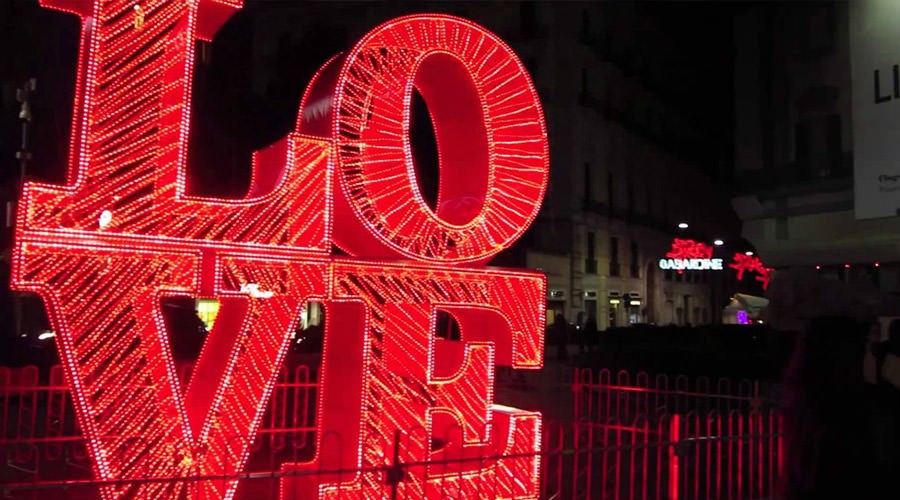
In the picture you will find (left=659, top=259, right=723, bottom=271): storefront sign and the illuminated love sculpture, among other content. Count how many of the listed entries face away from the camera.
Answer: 0

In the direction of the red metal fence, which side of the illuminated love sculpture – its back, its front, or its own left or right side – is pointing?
front

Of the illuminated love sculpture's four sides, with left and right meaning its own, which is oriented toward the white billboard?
left

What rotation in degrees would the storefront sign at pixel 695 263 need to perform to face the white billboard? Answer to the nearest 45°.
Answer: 0° — it already faces it

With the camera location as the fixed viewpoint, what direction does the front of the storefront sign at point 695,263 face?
facing the viewer

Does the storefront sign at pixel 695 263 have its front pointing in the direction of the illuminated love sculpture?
yes

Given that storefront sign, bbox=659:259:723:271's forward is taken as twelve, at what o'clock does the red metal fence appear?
The red metal fence is roughly at 12 o'clock from the storefront sign.

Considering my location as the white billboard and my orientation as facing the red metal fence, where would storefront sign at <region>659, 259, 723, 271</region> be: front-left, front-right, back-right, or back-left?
back-right
